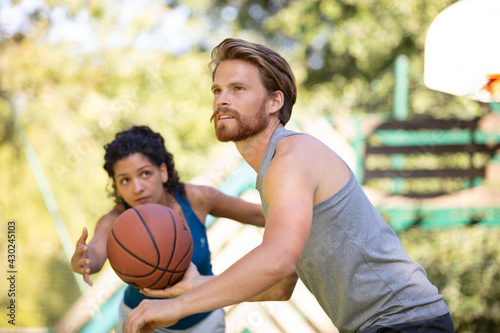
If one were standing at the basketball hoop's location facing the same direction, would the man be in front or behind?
in front

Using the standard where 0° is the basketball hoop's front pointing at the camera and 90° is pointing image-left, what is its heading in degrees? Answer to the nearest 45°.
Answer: approximately 0°

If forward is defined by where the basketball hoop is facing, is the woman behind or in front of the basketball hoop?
in front

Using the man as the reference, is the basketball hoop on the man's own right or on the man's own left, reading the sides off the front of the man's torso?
on the man's own right

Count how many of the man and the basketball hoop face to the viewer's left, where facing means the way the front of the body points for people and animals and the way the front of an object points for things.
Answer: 1

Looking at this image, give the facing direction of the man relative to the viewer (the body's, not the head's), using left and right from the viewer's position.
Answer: facing to the left of the viewer

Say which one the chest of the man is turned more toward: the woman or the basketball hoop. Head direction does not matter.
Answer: the woman

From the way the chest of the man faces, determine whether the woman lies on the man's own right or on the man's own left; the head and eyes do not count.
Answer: on the man's own right
